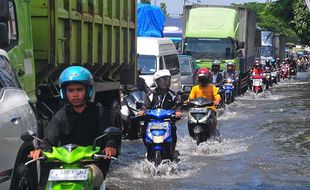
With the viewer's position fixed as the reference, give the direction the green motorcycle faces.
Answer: facing the viewer

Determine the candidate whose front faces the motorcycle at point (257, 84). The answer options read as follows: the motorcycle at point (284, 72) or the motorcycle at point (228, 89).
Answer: the motorcycle at point (284, 72)

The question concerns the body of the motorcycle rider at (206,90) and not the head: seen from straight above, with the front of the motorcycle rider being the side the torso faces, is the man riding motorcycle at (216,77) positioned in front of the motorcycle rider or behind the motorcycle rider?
behind

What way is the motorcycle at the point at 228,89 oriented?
toward the camera

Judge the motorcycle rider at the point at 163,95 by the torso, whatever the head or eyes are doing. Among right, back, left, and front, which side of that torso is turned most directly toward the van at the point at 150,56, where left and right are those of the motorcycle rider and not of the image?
back

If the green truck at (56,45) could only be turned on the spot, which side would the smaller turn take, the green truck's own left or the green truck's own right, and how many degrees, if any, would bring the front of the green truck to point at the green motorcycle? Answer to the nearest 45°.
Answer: approximately 45° to the green truck's own left

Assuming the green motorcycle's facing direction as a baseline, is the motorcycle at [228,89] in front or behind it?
behind

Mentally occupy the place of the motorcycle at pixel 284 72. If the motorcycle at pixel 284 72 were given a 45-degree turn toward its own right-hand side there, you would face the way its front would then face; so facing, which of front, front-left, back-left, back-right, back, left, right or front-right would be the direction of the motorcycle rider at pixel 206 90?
front-left

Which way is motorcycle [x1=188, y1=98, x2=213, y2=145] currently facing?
toward the camera

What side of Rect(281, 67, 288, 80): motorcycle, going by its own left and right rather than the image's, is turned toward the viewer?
front

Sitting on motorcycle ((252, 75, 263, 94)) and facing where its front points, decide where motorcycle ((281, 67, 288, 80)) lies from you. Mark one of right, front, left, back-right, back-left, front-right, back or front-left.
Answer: back
